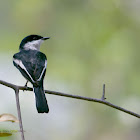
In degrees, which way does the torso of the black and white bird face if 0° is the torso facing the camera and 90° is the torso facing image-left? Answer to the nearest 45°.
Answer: approximately 180°
